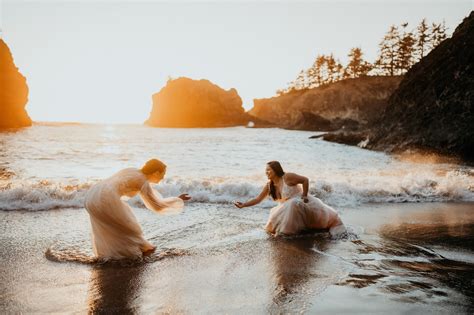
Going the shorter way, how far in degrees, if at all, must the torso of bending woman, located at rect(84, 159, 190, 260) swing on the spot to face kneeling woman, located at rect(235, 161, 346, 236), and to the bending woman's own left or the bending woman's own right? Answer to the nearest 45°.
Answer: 0° — they already face them

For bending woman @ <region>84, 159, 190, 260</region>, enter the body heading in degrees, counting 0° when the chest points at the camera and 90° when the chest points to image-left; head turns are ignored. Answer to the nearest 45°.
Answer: approximately 270°

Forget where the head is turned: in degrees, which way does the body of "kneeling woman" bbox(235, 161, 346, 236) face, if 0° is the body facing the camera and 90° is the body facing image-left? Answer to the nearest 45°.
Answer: approximately 45°

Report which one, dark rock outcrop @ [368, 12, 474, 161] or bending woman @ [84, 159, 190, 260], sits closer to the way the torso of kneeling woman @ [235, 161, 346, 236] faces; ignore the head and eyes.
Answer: the bending woman

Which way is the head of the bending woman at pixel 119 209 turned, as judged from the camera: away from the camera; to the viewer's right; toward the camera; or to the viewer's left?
to the viewer's right

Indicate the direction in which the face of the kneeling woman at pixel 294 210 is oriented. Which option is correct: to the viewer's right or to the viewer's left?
to the viewer's left

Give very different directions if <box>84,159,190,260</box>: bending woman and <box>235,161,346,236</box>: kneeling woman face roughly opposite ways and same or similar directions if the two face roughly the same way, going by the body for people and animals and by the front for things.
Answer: very different directions

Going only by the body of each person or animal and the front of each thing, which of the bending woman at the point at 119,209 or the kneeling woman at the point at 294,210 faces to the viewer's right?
the bending woman

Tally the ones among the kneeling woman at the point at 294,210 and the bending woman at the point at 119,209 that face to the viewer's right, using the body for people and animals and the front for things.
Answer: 1

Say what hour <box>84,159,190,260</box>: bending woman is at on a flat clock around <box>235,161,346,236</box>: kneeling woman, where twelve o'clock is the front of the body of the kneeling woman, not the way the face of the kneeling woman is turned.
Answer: The bending woman is roughly at 12 o'clock from the kneeling woman.

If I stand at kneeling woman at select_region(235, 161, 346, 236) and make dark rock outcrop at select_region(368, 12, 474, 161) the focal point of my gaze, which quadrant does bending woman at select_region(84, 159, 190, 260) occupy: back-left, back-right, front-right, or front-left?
back-left
